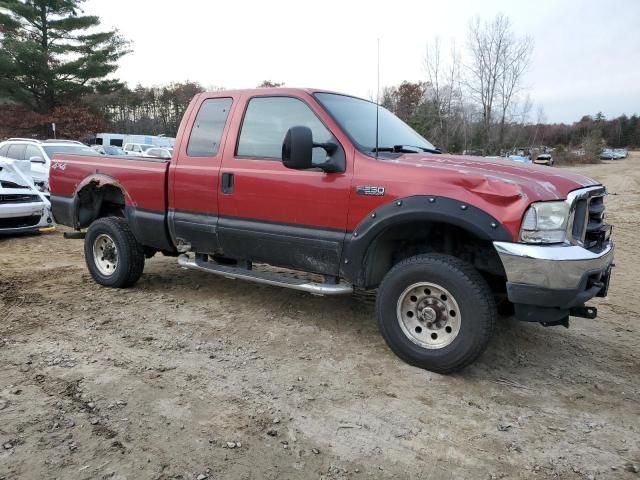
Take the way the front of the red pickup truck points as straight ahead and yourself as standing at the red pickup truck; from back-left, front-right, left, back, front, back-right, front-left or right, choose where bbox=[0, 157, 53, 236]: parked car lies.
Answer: back

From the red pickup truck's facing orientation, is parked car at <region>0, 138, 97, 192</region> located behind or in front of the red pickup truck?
behind

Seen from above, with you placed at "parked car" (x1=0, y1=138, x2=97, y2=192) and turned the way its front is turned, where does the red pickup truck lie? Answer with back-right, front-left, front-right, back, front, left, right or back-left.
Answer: front-right

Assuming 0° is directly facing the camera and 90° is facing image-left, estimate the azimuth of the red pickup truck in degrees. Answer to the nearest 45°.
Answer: approximately 315°

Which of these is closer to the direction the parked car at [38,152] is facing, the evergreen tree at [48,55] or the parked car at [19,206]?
the parked car

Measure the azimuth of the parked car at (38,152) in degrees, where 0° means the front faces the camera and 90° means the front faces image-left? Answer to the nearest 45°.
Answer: approximately 315°

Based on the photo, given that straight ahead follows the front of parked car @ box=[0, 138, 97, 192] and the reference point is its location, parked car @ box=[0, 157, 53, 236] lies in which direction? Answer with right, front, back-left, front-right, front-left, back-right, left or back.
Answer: front-right

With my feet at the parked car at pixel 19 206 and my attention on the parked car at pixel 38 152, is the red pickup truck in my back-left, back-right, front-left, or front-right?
back-right
